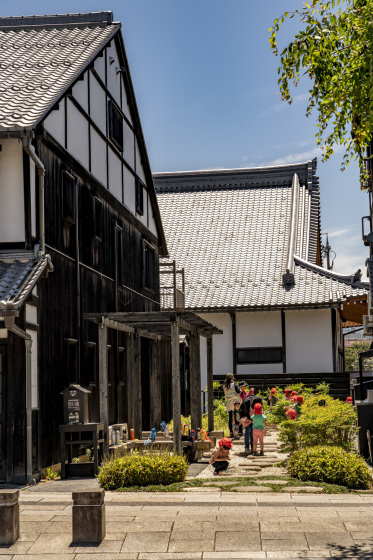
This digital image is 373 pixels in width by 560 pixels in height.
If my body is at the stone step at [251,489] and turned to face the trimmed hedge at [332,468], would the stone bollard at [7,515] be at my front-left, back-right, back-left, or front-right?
back-right
